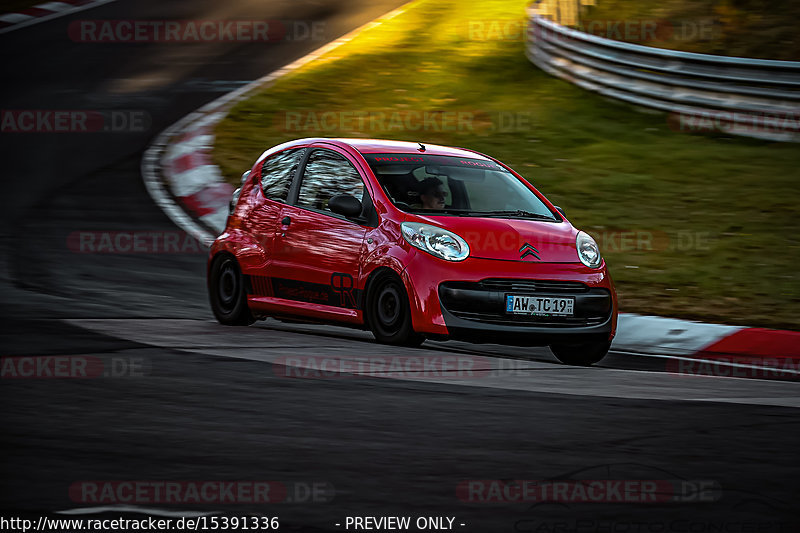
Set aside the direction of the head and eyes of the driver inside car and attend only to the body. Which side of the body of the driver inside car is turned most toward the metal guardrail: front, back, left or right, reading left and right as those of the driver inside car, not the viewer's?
left

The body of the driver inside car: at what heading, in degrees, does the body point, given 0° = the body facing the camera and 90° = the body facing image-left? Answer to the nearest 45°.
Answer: approximately 315°

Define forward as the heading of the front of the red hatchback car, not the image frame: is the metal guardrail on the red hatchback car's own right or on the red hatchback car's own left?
on the red hatchback car's own left

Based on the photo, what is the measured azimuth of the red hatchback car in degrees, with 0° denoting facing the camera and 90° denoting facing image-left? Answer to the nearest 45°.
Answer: approximately 315°
